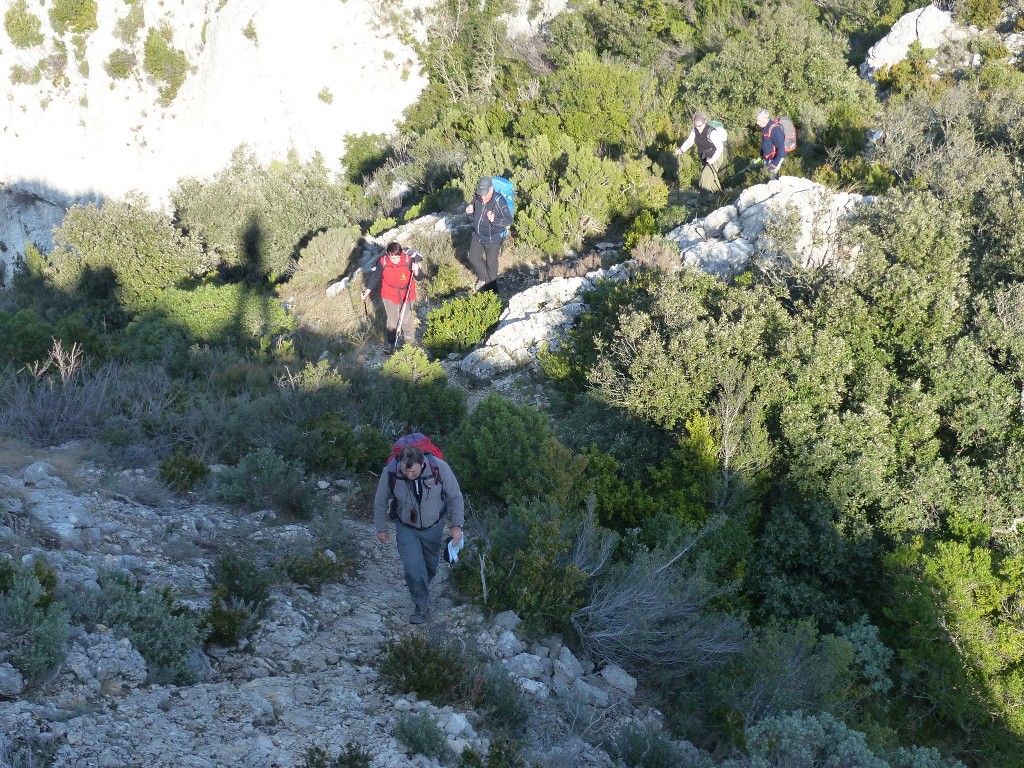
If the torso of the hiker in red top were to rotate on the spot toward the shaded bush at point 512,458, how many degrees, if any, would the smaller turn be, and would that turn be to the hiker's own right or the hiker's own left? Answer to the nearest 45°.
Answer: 0° — they already face it

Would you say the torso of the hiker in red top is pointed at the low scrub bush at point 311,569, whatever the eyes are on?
yes

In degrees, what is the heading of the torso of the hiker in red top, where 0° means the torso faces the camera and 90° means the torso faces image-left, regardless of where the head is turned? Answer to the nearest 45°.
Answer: approximately 0°

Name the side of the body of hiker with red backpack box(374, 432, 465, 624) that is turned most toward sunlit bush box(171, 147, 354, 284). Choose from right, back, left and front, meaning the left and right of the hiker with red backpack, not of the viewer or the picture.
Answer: back

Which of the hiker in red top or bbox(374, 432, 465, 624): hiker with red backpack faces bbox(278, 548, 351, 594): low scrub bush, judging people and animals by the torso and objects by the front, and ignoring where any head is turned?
the hiker in red top

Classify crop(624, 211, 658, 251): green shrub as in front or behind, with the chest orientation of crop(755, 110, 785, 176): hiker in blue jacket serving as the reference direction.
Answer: in front

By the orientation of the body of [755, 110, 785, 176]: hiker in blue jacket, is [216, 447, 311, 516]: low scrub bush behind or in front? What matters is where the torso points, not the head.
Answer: in front

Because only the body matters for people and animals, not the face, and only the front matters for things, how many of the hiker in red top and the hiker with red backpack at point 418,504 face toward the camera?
2
